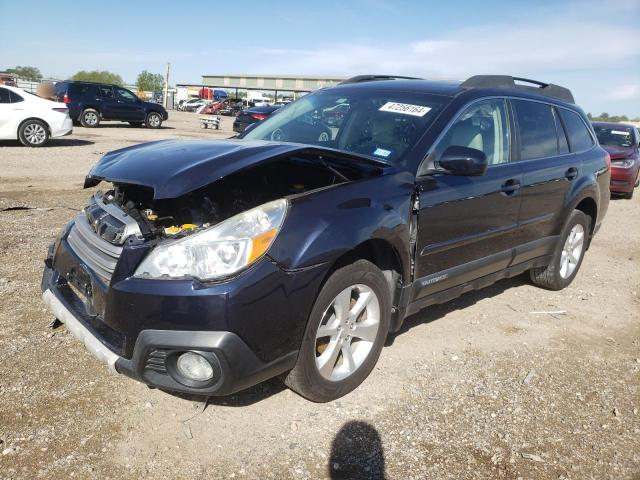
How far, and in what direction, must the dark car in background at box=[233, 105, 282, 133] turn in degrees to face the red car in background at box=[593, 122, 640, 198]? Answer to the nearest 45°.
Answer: approximately 90° to its right

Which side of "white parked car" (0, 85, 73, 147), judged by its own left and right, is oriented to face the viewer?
left

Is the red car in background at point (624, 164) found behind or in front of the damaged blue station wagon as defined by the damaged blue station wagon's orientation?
behind

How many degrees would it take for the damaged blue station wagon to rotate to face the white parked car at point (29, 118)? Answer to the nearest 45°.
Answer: approximately 90° to its right

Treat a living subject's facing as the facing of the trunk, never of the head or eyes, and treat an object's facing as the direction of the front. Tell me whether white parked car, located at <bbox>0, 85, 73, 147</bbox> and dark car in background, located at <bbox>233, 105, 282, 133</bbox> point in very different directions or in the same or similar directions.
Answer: very different directions

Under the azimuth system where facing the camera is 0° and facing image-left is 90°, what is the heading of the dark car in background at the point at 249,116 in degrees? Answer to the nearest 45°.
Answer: approximately 225°

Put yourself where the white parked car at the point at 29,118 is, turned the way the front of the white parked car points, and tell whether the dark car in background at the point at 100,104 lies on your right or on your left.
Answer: on your right

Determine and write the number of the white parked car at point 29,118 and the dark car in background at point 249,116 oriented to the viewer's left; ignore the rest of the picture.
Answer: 1

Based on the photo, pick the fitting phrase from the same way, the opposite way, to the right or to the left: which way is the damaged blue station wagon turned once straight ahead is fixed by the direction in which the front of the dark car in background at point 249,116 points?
the opposite way

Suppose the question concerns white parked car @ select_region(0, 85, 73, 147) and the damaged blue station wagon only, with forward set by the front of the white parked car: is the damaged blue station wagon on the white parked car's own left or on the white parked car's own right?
on the white parked car's own left

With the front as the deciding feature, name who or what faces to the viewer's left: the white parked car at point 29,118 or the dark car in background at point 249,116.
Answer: the white parked car

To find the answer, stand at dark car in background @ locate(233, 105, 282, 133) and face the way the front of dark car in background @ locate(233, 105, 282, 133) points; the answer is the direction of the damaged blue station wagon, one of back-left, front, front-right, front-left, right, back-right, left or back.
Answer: back-right

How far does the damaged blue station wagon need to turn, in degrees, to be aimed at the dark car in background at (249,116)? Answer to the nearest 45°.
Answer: approximately 135° to its right
